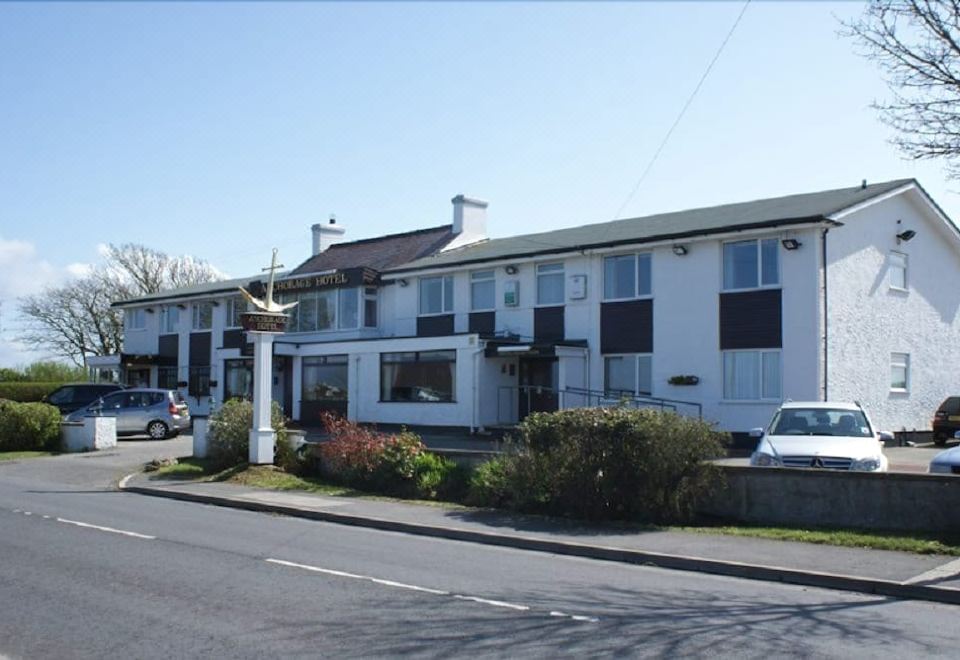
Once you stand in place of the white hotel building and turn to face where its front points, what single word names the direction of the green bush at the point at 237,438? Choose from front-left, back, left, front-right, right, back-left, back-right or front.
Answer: front

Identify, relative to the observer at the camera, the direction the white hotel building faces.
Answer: facing the viewer and to the left of the viewer

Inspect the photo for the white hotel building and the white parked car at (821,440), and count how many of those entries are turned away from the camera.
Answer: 0

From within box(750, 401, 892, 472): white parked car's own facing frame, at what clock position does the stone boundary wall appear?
The stone boundary wall is roughly at 12 o'clock from the white parked car.

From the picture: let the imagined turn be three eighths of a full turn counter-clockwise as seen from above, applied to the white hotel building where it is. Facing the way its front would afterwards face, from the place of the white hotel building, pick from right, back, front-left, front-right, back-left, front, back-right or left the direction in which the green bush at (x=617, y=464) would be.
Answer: right

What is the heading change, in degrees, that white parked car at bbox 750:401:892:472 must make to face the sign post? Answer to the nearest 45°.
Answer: approximately 90° to its right

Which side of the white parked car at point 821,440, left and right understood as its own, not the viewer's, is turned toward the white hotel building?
back

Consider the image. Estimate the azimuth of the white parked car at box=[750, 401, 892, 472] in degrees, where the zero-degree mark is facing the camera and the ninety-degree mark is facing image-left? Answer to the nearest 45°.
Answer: approximately 0°

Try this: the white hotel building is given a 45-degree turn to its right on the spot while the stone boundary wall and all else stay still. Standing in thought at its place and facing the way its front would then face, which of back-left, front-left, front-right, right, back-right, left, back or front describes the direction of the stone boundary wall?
left

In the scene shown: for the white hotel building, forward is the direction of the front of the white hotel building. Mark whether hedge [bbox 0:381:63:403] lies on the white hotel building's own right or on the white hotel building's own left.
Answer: on the white hotel building's own right

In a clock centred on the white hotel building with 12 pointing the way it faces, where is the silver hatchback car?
The silver hatchback car is roughly at 2 o'clock from the white hotel building.
